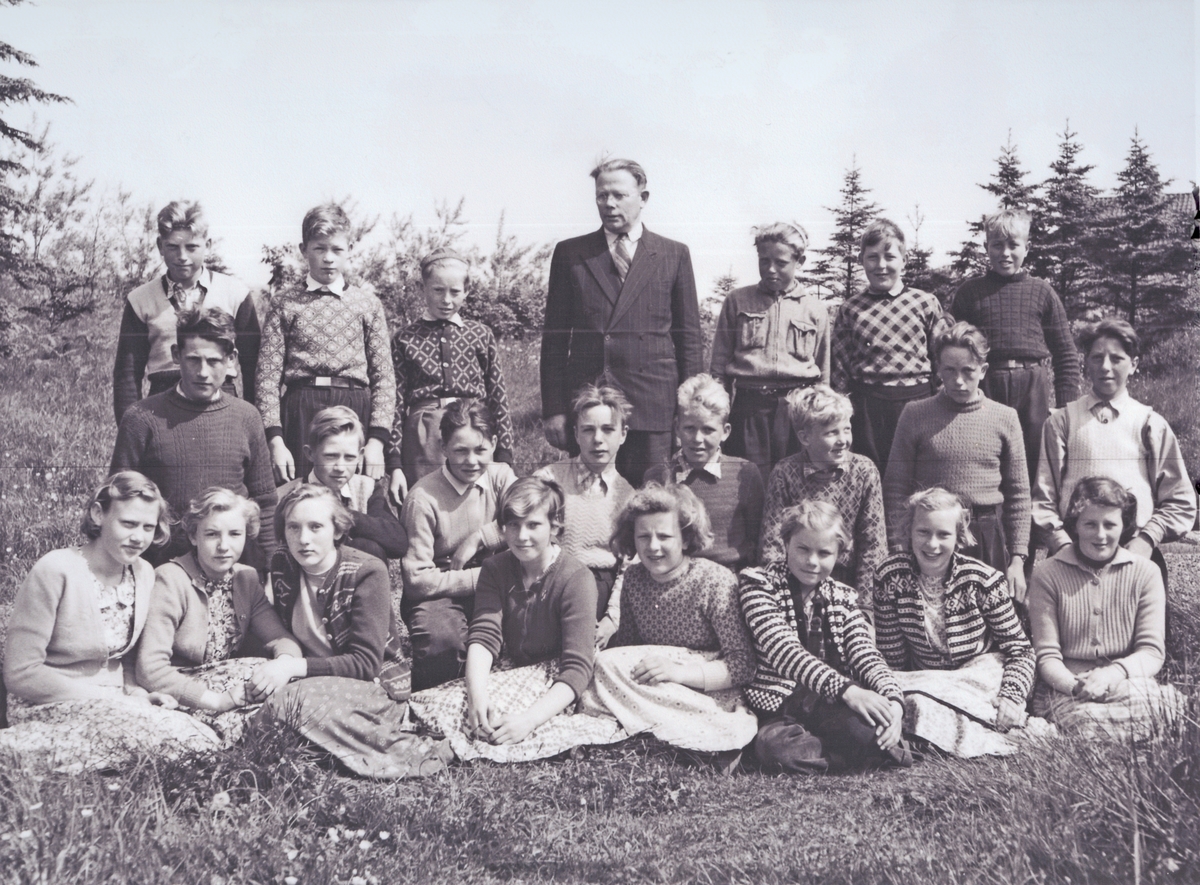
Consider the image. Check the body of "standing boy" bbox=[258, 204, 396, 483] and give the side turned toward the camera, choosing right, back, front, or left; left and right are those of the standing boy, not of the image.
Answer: front

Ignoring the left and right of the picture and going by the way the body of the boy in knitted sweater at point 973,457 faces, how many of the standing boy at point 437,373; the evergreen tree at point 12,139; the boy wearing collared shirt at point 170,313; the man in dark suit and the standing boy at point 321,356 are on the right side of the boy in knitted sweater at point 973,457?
5

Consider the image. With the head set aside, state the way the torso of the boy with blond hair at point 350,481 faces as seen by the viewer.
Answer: toward the camera

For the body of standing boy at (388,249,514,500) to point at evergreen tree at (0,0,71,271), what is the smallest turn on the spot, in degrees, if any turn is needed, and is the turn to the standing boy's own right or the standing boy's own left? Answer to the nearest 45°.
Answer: approximately 90° to the standing boy's own right

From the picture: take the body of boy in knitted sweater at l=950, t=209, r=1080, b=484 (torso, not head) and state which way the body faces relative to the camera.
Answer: toward the camera

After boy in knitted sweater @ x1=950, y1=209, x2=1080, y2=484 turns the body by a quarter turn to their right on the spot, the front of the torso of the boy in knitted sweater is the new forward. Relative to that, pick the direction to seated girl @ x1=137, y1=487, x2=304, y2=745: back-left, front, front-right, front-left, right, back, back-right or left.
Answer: front-left

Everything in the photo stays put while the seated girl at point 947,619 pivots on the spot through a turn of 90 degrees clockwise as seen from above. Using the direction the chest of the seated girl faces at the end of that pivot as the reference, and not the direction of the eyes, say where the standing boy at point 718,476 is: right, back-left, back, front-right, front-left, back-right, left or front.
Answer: front

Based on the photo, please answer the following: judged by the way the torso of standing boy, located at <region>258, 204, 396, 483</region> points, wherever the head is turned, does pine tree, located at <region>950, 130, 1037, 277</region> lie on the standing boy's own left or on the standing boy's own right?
on the standing boy's own left

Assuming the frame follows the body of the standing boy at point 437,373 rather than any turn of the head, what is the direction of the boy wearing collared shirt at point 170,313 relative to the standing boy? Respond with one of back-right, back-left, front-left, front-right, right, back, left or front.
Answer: right

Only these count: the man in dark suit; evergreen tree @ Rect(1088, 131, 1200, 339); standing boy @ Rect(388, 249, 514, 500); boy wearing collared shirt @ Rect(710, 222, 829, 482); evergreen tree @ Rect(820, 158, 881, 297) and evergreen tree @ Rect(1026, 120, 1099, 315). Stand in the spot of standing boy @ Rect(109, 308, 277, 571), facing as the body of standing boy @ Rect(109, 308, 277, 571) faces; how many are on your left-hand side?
6

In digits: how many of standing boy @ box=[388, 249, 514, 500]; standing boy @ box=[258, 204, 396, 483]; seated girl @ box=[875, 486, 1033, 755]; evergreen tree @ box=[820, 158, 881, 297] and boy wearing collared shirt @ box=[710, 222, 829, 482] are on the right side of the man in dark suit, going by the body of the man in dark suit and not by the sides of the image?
2

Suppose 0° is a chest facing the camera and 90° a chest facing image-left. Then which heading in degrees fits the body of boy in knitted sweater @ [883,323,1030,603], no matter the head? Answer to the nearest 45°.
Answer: approximately 0°
